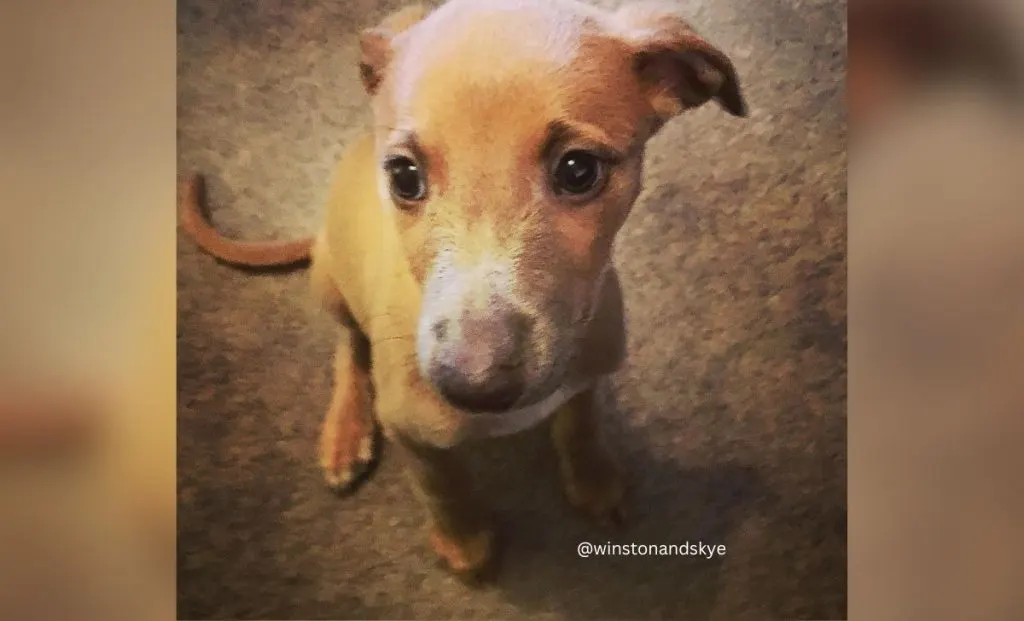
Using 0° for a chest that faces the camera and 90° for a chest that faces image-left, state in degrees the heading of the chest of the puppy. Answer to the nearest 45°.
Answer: approximately 315°
